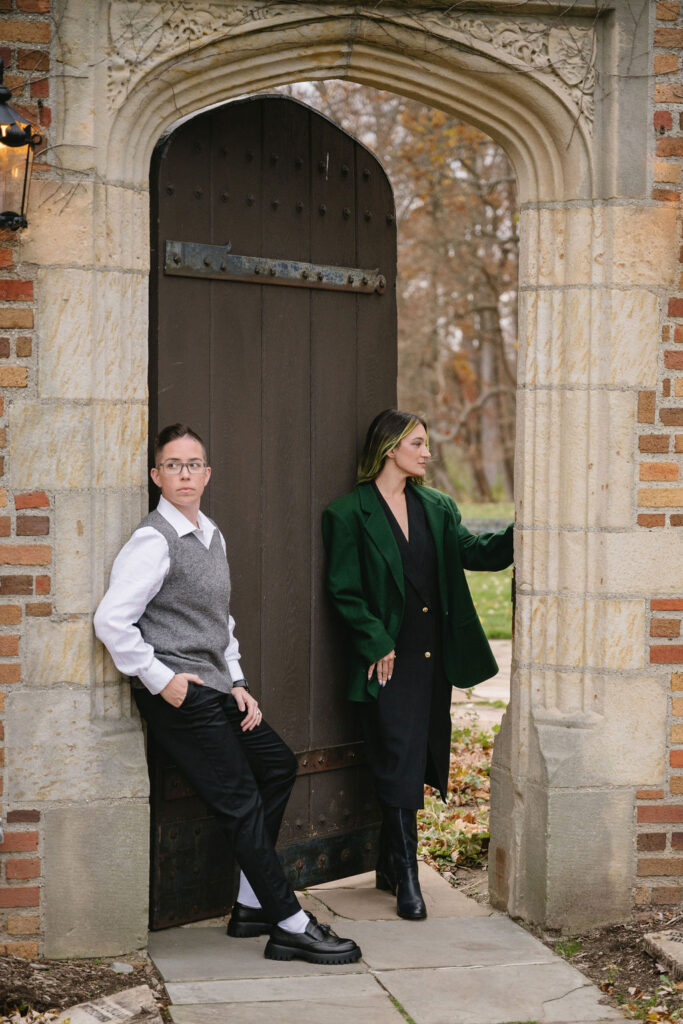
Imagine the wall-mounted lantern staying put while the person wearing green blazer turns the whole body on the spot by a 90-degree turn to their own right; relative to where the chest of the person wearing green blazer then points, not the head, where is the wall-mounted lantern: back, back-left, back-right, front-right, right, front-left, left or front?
front

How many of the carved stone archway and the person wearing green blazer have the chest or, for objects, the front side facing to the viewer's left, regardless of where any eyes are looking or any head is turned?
0

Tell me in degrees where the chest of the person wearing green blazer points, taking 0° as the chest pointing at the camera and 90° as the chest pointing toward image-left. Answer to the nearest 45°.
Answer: approximately 315°

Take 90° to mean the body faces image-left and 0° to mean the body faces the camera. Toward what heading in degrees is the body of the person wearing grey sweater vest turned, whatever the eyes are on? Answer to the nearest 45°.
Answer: approximately 315°

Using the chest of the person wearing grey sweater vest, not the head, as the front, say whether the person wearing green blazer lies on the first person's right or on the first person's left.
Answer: on the first person's left

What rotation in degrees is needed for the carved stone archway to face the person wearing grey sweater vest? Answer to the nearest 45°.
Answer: approximately 90° to its right

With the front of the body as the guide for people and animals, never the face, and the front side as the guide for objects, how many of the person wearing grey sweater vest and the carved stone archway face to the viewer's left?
0

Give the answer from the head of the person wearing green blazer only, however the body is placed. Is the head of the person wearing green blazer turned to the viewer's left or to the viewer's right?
to the viewer's right

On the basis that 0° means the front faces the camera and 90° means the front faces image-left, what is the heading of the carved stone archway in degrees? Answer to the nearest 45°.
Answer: approximately 0°
